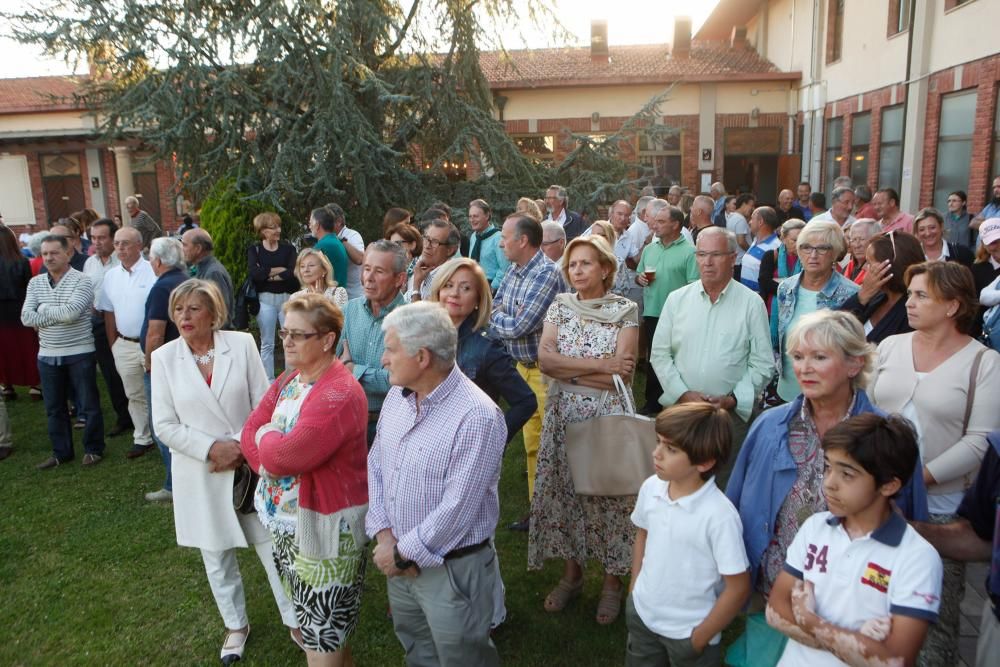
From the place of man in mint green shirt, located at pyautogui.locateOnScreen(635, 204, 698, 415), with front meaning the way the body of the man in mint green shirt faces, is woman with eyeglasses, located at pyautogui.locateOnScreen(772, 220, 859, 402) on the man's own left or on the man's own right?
on the man's own left

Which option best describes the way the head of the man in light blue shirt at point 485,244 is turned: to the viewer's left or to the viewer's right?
to the viewer's left

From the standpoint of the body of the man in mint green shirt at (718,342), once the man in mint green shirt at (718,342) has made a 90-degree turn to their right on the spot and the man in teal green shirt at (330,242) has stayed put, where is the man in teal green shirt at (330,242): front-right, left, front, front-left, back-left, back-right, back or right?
front-right

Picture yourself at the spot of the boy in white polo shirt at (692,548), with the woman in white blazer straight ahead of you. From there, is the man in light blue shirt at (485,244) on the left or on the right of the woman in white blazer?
right

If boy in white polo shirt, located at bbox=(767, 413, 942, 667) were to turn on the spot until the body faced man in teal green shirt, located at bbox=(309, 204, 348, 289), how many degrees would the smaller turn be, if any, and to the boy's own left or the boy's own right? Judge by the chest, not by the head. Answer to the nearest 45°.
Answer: approximately 90° to the boy's own right

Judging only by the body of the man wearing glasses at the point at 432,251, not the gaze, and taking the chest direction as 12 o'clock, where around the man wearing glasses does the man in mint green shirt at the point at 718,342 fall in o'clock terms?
The man in mint green shirt is roughly at 9 o'clock from the man wearing glasses.

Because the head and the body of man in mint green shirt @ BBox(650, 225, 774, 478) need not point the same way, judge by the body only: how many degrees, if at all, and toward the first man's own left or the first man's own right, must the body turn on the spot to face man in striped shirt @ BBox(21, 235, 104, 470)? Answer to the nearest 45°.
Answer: approximately 90° to the first man's own right

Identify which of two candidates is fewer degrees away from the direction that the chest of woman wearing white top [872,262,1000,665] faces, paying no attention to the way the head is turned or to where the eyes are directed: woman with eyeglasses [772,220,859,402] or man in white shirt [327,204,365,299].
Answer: the man in white shirt

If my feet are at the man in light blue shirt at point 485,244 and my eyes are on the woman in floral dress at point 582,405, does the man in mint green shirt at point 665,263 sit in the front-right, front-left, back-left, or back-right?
front-left

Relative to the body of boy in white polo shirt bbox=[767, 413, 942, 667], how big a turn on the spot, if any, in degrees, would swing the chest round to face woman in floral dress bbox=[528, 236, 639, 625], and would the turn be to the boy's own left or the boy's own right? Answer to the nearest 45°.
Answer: approximately 90° to the boy's own right

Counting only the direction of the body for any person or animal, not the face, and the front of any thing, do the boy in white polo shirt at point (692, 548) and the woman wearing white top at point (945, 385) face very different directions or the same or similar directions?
same or similar directions

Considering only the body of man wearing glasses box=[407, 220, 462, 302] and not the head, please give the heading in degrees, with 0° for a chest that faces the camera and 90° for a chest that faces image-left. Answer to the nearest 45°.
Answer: approximately 45°

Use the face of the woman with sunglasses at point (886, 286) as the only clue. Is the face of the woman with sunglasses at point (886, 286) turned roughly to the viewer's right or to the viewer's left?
to the viewer's left

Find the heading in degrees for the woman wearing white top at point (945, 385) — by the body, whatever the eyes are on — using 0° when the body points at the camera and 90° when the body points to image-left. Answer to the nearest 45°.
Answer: approximately 45°

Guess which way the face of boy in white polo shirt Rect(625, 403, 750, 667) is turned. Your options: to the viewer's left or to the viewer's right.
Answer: to the viewer's left

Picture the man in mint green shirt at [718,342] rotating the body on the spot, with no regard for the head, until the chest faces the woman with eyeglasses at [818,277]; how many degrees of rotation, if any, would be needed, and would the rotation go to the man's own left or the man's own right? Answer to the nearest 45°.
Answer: approximately 135° to the man's own left

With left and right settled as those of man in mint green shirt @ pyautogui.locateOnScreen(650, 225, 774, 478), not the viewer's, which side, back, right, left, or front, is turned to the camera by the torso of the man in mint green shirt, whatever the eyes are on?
front
